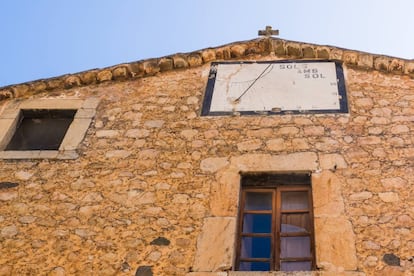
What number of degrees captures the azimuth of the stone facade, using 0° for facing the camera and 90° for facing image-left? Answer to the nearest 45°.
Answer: approximately 0°
